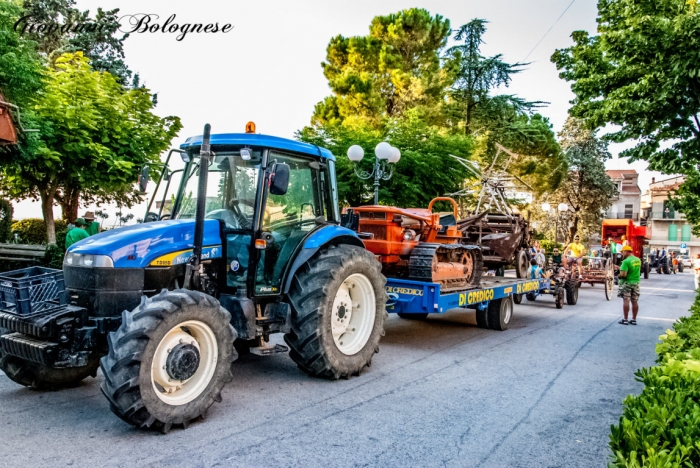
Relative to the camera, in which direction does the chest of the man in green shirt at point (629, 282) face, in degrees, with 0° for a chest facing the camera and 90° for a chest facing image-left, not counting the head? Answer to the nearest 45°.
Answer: approximately 135°

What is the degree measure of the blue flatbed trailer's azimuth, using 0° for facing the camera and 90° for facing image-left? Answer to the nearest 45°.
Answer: approximately 45°

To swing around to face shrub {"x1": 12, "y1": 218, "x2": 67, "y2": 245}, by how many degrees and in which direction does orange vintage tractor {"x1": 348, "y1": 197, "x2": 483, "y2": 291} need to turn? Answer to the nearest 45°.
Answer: approximately 90° to its right

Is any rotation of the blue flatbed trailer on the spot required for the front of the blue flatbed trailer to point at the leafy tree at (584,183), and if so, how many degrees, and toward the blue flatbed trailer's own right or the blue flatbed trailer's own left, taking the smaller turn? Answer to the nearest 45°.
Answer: approximately 135° to the blue flatbed trailer's own right

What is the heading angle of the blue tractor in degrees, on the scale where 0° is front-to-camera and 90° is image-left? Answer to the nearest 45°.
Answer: approximately 45°

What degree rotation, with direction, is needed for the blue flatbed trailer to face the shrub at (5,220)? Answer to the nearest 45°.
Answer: approximately 90° to its right

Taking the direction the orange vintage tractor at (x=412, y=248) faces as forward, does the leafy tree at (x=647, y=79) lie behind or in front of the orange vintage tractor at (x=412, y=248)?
behind
